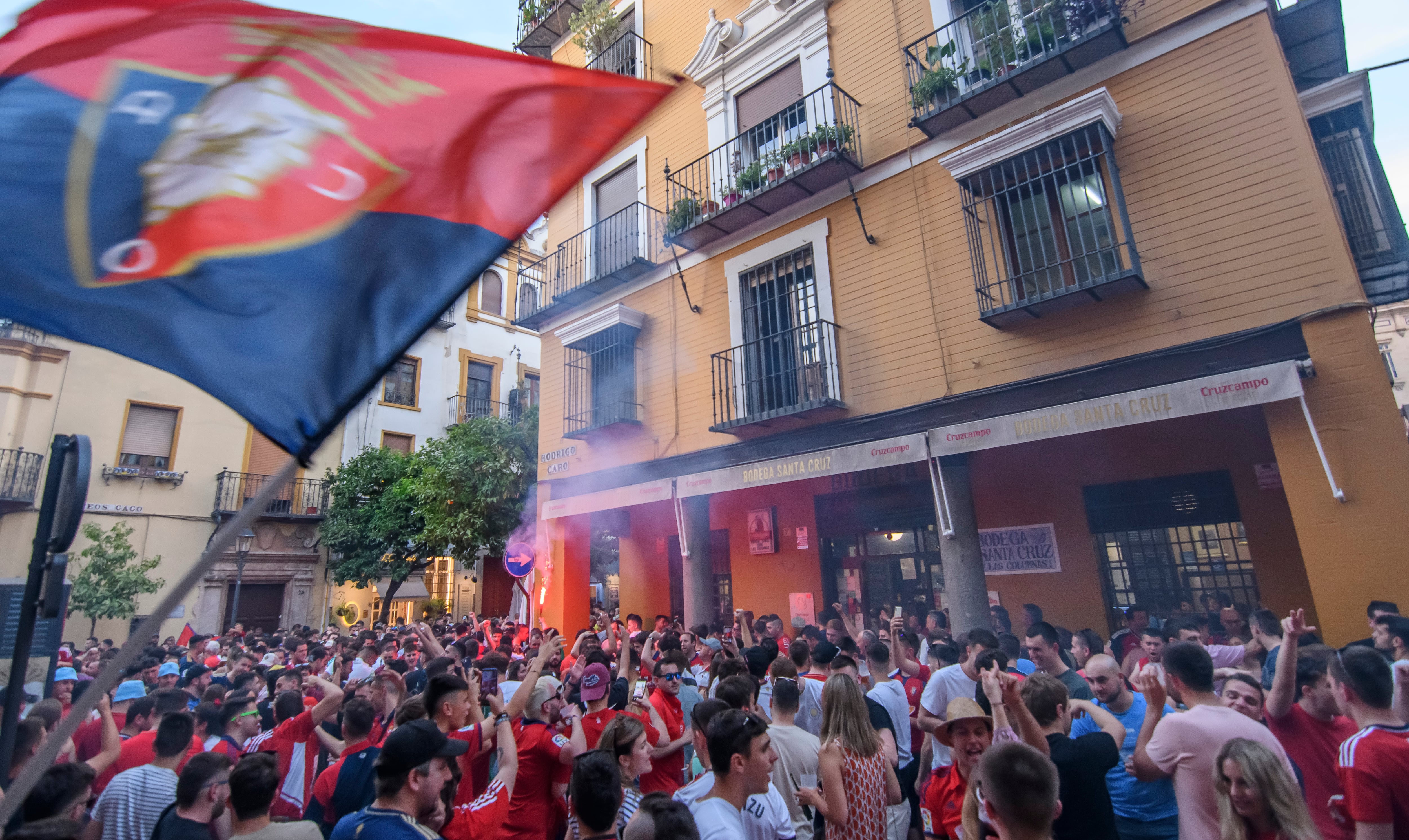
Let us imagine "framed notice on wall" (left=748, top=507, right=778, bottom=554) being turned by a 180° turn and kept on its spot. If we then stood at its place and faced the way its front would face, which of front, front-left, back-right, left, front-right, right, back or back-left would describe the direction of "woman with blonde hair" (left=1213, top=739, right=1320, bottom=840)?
back-right

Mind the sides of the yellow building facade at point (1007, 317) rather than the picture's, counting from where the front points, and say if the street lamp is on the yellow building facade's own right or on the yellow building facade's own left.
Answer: on the yellow building facade's own right

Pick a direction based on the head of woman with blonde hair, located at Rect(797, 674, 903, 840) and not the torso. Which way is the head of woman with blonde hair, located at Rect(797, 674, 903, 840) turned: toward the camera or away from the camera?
away from the camera

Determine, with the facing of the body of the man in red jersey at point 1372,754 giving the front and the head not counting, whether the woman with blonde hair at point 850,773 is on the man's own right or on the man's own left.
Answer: on the man's own left

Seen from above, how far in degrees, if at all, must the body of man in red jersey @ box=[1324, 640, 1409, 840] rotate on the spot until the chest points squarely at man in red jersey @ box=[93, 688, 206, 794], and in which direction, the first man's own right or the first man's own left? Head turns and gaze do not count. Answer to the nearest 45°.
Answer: approximately 90° to the first man's own left

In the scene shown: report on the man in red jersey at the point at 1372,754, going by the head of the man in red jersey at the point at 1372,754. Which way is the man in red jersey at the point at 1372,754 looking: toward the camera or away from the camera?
away from the camera

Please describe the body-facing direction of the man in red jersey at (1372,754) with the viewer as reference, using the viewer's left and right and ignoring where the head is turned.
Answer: facing away from the viewer and to the left of the viewer
